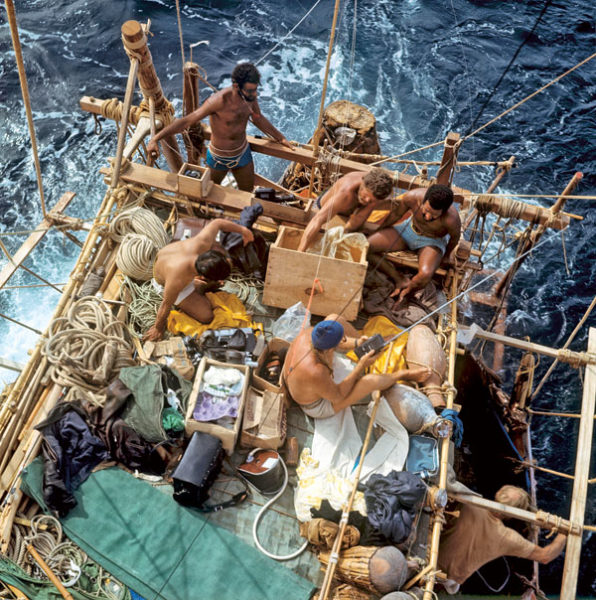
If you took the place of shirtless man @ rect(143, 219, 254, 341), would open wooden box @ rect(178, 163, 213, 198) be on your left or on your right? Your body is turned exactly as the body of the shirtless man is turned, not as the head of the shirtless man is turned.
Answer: on your left

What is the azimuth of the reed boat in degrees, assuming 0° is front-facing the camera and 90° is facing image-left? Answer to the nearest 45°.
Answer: approximately 0°

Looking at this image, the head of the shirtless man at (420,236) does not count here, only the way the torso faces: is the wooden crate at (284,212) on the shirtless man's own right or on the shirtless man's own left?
on the shirtless man's own right
